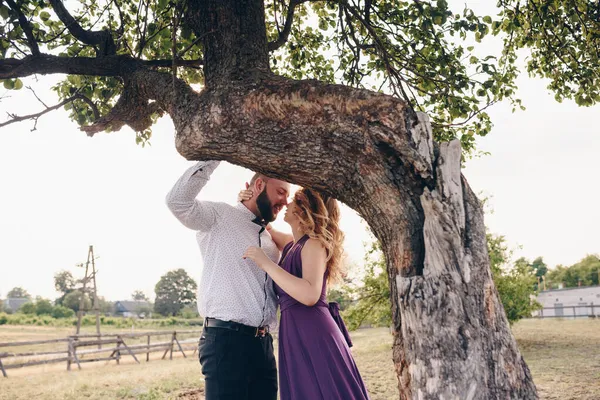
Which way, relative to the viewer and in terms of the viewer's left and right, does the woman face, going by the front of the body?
facing to the left of the viewer

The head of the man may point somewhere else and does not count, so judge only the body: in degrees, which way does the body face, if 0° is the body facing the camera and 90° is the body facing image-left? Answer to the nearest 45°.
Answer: approximately 315°

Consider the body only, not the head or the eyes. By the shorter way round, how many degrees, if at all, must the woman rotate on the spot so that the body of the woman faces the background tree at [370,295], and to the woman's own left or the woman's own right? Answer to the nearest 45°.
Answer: approximately 90° to the woman's own right

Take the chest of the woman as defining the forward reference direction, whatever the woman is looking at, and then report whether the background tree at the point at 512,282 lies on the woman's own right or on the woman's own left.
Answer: on the woman's own right

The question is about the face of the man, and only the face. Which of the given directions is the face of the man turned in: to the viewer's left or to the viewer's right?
to the viewer's right

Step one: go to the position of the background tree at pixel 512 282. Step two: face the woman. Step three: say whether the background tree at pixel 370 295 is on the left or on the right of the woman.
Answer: right

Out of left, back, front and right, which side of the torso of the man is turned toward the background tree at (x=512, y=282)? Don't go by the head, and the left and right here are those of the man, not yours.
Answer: left
